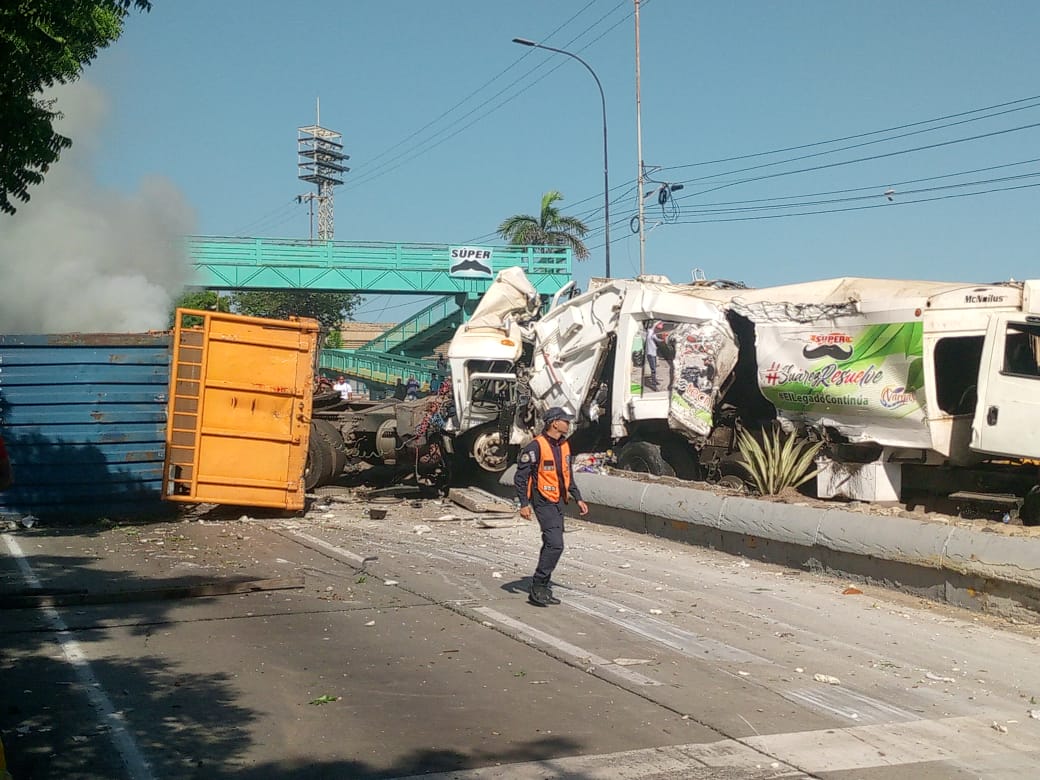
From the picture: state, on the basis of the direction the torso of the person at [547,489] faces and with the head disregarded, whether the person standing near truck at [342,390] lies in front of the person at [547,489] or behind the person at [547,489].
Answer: behind

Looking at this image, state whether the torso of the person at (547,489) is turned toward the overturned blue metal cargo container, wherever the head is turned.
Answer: no

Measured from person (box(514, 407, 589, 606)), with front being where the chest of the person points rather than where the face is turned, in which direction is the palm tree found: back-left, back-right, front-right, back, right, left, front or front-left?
back-left

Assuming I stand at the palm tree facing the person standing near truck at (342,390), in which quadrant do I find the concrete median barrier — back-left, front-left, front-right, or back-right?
front-left

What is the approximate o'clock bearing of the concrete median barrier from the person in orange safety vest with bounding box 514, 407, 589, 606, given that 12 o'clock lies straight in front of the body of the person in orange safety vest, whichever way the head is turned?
The concrete median barrier is roughly at 10 o'clock from the person in orange safety vest.

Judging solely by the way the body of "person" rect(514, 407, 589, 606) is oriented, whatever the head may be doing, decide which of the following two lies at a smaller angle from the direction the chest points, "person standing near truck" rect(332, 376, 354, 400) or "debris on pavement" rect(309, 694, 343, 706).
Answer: the debris on pavement

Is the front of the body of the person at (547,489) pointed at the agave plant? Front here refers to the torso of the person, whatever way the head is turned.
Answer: no

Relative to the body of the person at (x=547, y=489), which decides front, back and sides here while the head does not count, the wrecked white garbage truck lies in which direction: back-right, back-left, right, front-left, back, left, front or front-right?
left

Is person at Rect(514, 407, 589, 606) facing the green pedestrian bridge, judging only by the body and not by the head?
no

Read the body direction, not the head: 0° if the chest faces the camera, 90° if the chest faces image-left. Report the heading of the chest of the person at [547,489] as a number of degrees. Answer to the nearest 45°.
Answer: approximately 315°

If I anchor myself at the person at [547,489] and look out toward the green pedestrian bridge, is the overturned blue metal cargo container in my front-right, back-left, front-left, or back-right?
front-left
